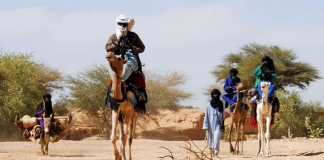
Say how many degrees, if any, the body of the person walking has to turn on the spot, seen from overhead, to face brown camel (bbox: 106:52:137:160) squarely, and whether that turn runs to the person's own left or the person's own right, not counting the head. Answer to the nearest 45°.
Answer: approximately 45° to the person's own right

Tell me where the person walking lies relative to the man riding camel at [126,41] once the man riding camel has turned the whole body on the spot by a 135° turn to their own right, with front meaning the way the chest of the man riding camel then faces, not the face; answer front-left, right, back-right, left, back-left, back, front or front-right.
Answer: right

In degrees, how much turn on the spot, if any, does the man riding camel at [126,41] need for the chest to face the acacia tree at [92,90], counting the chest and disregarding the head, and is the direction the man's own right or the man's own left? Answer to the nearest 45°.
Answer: approximately 180°

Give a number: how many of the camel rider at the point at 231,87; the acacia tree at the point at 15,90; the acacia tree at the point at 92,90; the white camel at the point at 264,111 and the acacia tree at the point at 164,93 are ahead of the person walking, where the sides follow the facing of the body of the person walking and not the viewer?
0

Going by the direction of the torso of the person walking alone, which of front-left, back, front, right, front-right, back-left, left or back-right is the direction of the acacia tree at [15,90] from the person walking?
back-right

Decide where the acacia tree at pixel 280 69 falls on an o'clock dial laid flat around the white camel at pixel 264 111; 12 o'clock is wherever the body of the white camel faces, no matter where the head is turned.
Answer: The acacia tree is roughly at 6 o'clock from the white camel.

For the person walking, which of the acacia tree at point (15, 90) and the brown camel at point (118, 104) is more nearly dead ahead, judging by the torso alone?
the brown camel

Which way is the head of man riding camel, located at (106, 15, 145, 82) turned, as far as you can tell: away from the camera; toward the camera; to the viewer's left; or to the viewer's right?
toward the camera

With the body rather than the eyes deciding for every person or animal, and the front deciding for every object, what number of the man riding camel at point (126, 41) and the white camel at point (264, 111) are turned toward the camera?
2

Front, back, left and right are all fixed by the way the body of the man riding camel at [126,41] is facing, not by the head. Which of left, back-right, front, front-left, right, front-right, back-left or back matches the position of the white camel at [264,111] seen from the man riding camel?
back-left

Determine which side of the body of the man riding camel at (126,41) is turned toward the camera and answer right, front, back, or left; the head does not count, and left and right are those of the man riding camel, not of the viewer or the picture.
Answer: front

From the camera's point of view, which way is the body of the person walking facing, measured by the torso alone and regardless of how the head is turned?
toward the camera

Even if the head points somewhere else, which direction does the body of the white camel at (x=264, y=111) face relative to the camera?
toward the camera

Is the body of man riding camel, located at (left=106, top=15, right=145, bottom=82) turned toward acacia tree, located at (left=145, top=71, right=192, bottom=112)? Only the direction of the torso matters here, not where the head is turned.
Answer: no

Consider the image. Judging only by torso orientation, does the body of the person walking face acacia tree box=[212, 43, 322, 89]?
no

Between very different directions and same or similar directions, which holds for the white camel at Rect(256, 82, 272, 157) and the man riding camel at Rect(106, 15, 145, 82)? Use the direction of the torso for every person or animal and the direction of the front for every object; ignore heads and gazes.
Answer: same or similar directions

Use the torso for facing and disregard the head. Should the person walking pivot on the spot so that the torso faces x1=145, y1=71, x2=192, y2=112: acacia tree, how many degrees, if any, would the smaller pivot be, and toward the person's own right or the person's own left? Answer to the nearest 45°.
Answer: approximately 180°
